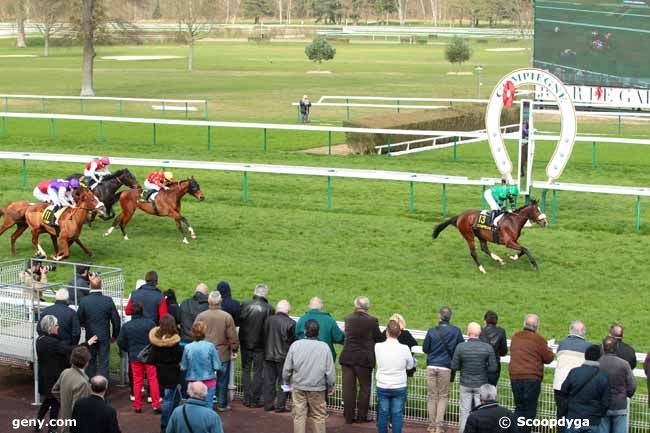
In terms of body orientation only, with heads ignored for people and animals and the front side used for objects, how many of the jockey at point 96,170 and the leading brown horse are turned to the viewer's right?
2

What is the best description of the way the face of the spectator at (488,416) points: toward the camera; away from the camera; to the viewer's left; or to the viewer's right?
away from the camera

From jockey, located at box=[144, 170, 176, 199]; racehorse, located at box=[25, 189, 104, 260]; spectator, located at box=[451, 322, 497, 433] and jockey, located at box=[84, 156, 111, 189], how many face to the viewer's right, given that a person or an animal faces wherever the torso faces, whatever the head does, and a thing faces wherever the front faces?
3

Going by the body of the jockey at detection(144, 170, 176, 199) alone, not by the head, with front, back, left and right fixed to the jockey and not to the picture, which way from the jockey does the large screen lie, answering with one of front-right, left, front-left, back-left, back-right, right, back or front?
front-left

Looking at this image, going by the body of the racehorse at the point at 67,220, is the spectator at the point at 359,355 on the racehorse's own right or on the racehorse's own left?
on the racehorse's own right

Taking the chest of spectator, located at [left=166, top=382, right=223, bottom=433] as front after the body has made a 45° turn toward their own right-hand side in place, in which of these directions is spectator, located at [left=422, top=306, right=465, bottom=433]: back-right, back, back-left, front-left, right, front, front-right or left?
front

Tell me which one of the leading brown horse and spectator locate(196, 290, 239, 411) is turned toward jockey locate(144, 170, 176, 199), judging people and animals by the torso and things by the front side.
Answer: the spectator

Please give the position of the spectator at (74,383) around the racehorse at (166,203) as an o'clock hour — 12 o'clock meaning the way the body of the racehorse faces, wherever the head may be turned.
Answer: The spectator is roughly at 3 o'clock from the racehorse.

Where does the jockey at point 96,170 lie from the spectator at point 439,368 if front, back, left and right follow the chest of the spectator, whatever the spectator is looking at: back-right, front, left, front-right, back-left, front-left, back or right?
front-left

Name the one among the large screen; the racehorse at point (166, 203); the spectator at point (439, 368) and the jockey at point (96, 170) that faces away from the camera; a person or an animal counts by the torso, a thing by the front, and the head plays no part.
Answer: the spectator

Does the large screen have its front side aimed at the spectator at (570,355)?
yes

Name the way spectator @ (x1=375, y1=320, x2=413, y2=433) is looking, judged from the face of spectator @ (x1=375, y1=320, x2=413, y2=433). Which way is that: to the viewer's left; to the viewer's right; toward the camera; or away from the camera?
away from the camera

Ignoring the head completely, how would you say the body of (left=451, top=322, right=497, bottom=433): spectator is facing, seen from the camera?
away from the camera

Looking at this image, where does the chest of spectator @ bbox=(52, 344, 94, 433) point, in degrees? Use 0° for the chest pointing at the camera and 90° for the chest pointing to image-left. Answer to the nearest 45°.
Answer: approximately 225°

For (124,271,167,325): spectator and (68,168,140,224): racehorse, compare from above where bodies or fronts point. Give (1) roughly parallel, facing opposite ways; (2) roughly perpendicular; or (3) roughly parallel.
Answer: roughly perpendicular

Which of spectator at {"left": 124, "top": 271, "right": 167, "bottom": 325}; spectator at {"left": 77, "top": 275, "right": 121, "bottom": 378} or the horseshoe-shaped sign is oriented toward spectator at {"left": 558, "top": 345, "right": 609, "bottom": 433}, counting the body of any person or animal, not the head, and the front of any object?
the horseshoe-shaped sign

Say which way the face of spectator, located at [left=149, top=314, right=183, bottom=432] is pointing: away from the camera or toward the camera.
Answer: away from the camera

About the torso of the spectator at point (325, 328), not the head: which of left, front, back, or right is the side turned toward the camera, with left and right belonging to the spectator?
back

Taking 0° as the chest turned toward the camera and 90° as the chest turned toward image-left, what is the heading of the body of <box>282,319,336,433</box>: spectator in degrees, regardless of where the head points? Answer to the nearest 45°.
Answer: approximately 180°

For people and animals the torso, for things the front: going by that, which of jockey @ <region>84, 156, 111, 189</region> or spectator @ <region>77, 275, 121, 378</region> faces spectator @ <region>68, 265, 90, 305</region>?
spectator @ <region>77, 275, 121, 378</region>
